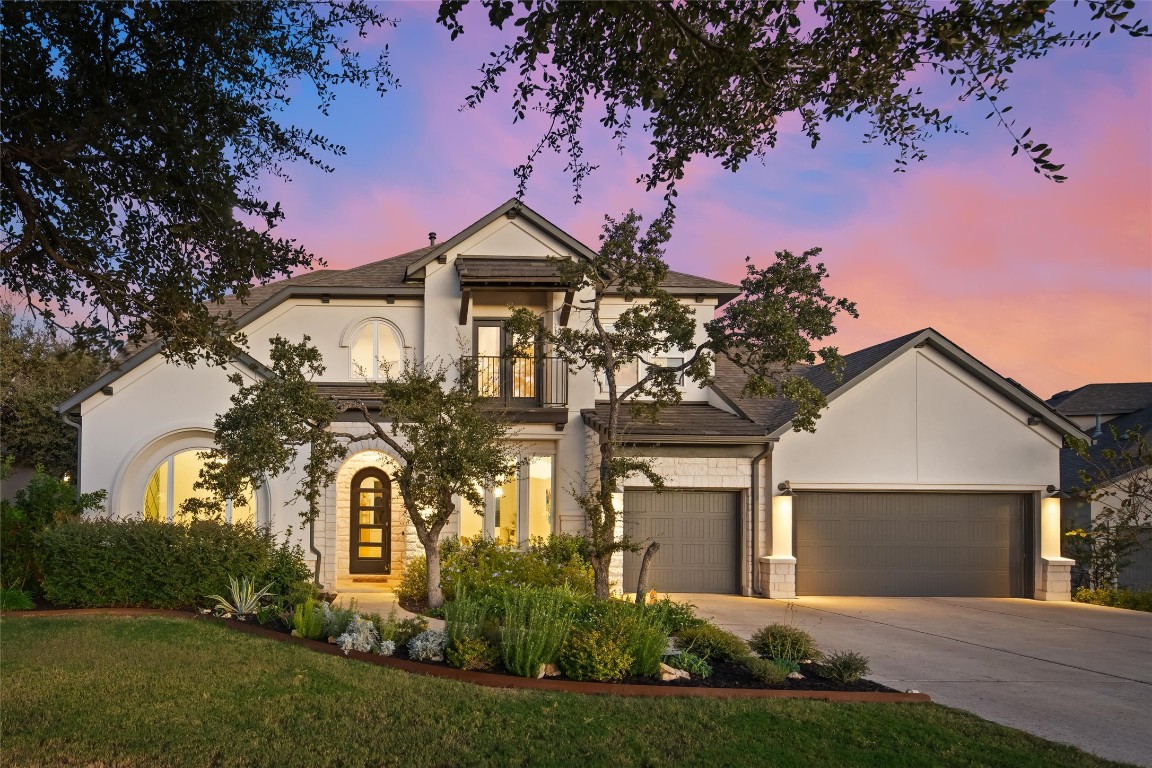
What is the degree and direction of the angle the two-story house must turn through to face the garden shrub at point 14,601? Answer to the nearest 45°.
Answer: approximately 45° to its right

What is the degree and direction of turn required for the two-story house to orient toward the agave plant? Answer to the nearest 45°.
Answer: approximately 45° to its right

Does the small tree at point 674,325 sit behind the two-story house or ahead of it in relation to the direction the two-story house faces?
ahead

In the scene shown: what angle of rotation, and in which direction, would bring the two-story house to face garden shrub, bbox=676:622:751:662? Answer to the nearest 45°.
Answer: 0° — it already faces it

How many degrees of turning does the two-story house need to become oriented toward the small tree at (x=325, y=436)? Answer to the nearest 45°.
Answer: approximately 45° to its right

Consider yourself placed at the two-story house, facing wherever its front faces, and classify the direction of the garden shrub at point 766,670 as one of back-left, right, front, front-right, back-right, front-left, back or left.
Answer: front

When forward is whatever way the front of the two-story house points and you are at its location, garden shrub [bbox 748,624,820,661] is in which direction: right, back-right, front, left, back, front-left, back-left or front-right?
front

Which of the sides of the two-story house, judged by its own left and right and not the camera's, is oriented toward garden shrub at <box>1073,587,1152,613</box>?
left

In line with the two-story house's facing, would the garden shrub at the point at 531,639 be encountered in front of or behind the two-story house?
in front

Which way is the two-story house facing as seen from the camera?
toward the camera

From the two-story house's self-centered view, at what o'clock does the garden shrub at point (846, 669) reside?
The garden shrub is roughly at 12 o'clock from the two-story house.

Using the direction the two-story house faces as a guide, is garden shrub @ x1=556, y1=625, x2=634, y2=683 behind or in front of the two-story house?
in front
